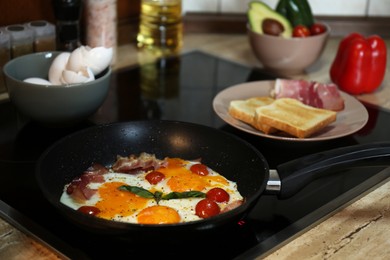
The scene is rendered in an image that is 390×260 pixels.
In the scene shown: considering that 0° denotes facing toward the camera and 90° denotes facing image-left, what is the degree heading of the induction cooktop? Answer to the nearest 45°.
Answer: approximately 315°

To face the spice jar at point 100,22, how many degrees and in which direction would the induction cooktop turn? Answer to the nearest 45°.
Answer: approximately 180°

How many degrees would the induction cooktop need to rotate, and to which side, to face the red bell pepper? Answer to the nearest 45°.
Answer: approximately 90° to its left

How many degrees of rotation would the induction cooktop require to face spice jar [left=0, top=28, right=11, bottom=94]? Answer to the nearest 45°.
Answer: approximately 180°

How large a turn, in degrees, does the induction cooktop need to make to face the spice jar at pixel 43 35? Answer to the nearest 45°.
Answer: approximately 180°

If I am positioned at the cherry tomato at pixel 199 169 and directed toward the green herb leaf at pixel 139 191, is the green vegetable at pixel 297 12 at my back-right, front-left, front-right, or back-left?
back-right
